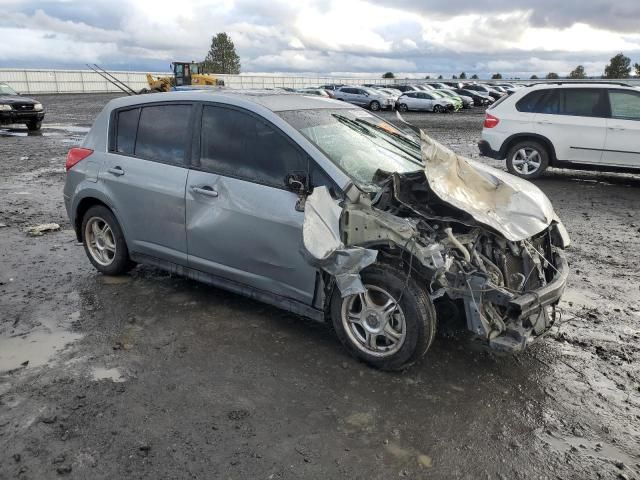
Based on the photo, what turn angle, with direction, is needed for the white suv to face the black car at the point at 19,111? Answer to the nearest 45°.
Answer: approximately 180°

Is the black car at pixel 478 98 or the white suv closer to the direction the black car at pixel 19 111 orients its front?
the white suv

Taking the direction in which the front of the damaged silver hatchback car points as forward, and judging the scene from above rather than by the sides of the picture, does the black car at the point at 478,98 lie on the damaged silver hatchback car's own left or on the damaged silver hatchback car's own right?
on the damaged silver hatchback car's own left

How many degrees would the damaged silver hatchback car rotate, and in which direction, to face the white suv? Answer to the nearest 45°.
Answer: approximately 90° to its left

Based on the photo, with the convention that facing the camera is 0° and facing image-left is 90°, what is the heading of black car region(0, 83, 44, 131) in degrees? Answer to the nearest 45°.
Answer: approximately 315°

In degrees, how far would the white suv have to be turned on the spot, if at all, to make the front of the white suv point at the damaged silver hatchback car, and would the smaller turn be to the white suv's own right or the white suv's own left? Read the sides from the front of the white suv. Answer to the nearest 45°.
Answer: approximately 90° to the white suv's own right

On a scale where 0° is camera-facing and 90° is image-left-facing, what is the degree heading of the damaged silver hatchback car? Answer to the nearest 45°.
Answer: approximately 315°

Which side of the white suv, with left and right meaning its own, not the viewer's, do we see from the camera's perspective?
right

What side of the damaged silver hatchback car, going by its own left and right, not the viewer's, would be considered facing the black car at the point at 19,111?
back

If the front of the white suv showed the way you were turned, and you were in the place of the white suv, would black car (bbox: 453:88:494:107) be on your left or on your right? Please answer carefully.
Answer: on your left
